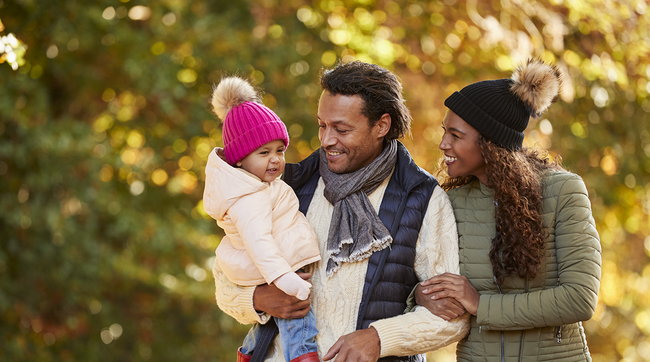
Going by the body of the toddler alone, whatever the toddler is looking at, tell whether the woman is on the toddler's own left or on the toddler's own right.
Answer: on the toddler's own left

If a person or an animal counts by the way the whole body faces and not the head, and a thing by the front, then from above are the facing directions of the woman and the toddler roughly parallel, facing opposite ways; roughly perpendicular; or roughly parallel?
roughly perpendicular

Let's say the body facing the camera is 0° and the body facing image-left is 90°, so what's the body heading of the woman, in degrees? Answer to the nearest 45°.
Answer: approximately 45°

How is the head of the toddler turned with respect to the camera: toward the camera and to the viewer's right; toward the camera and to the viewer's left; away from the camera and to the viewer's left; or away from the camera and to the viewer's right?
toward the camera and to the viewer's right

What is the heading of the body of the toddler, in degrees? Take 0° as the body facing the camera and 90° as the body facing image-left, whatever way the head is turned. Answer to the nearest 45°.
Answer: approximately 315°
